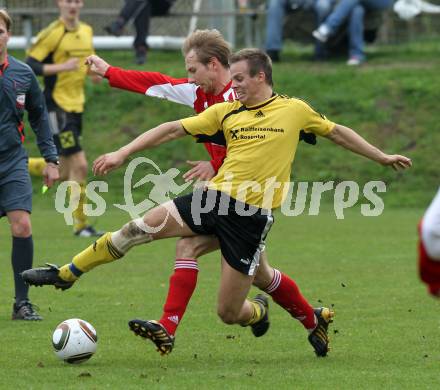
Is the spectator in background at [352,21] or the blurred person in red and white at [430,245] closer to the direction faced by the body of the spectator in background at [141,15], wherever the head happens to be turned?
the blurred person in red and white

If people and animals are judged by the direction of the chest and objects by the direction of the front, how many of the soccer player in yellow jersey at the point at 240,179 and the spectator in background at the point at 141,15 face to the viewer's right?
0

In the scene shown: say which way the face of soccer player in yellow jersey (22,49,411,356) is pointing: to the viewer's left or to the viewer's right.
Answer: to the viewer's left

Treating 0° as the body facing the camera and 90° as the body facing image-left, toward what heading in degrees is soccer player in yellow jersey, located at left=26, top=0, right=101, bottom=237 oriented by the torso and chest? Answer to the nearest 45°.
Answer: approximately 315°

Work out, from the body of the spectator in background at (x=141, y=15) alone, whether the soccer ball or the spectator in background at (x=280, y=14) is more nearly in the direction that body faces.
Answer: the soccer ball

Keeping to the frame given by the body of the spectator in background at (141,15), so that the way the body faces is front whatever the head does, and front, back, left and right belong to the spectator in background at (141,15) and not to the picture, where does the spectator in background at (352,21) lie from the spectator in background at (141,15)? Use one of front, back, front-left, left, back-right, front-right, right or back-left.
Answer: left

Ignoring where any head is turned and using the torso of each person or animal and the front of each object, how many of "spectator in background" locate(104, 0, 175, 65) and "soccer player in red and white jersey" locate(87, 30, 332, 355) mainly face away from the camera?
0

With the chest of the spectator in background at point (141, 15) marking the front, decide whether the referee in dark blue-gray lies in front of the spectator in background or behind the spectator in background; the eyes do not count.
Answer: in front

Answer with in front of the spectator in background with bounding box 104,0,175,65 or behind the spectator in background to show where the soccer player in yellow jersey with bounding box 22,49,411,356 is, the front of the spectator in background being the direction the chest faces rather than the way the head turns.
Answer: in front

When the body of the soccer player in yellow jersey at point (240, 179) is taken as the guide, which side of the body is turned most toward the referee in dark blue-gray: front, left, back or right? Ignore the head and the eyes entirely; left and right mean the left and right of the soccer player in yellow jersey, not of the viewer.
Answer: right

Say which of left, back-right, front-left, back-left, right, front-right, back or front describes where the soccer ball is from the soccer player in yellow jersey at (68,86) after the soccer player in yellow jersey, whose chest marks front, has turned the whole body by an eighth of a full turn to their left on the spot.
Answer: right

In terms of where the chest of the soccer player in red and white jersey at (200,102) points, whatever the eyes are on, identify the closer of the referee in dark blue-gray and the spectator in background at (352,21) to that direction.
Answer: the referee in dark blue-gray

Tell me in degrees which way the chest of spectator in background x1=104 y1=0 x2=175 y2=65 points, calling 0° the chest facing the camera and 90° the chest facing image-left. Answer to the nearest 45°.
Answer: approximately 0°
